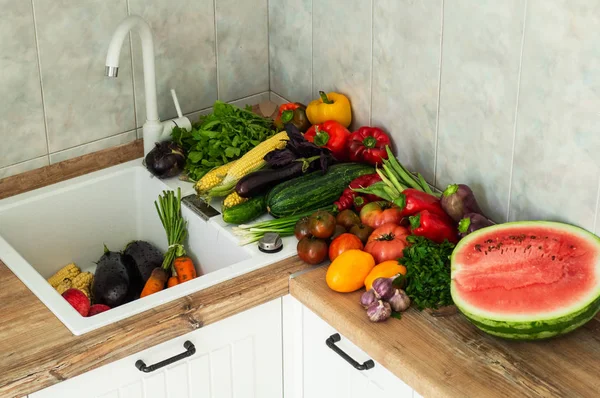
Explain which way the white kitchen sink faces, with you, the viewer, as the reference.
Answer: facing the viewer and to the right of the viewer

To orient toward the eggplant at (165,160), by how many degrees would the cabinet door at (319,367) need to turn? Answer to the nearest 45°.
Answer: approximately 90° to its right

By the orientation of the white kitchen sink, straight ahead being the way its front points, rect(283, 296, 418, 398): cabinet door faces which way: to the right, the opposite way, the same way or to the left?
to the right

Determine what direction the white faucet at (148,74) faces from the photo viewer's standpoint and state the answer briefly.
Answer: facing the viewer and to the left of the viewer

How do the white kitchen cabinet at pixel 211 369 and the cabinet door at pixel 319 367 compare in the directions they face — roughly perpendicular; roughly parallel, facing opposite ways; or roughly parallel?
roughly perpendicular

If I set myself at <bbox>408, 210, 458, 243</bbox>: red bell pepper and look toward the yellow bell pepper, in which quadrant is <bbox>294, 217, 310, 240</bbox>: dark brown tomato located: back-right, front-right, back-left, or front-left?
front-left

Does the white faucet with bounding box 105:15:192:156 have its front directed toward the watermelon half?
no

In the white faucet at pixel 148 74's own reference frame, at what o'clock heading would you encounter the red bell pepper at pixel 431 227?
The red bell pepper is roughly at 9 o'clock from the white faucet.

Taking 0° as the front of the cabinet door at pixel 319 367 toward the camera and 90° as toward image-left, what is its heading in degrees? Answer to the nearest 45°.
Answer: approximately 45°
